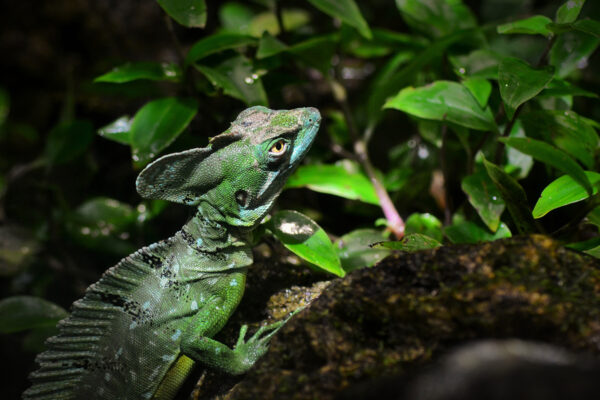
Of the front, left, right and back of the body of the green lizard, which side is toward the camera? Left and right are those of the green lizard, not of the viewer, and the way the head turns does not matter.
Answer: right

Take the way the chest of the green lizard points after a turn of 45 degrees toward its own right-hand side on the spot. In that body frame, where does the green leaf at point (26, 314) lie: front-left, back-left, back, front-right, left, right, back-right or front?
back

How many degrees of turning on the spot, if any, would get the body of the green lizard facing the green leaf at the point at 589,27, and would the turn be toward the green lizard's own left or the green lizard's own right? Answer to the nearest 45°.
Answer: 0° — it already faces it

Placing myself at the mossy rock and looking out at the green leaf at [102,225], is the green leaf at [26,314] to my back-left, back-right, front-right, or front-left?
front-left

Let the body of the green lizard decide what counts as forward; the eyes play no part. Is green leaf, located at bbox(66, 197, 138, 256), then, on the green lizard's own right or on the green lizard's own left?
on the green lizard's own left
